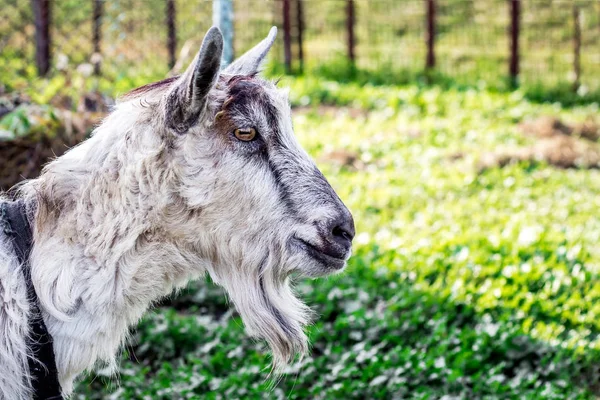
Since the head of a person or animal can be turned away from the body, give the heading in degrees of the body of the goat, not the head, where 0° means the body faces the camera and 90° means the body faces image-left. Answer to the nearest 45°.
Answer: approximately 270°

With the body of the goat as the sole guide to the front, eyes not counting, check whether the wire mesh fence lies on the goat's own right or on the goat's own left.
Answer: on the goat's own left
